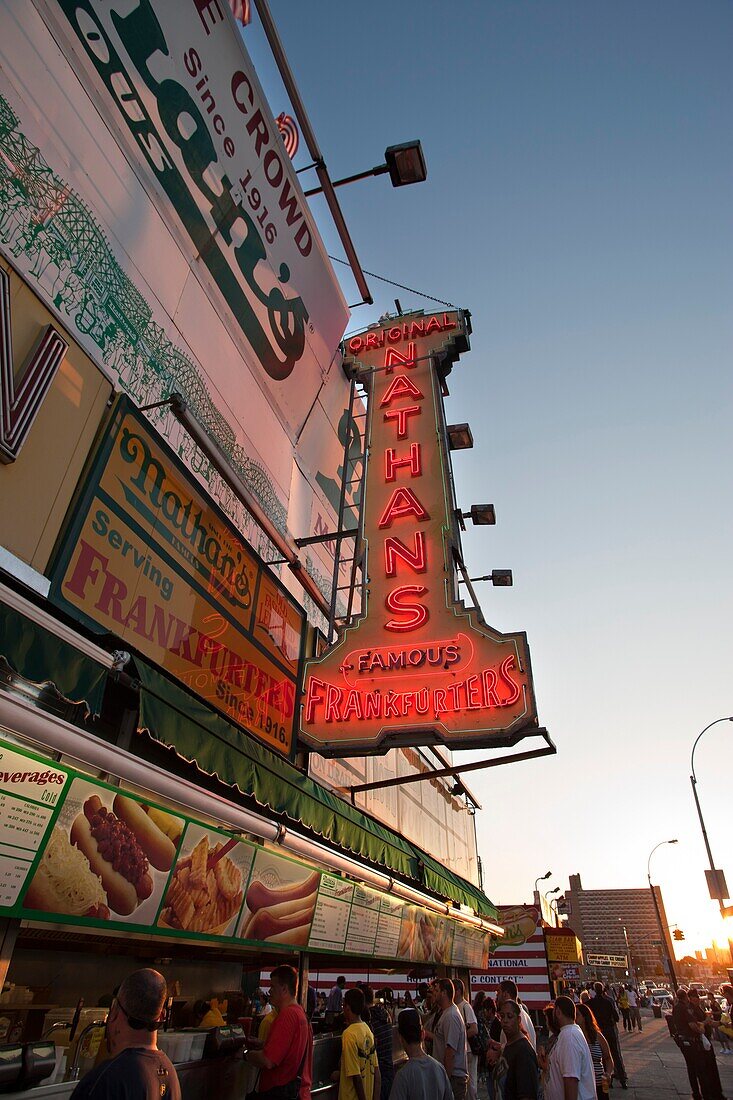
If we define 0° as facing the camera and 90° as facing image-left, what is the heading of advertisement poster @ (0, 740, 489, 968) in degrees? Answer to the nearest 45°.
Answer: approximately 315°

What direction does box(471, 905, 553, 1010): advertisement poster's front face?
toward the camera

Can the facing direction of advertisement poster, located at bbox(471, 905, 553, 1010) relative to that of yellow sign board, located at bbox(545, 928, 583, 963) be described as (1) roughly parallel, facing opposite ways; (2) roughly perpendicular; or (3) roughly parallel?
roughly parallel

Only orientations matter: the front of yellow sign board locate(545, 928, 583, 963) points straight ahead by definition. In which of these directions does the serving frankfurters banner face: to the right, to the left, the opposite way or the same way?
to the left

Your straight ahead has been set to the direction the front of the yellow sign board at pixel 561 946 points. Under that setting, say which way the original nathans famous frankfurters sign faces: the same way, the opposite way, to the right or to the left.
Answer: the same way

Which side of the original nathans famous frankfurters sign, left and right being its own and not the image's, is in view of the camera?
front

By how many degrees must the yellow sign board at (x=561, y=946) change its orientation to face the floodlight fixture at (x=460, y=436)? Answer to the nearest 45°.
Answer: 0° — it already faces it

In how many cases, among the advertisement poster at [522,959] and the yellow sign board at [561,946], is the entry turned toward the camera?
2

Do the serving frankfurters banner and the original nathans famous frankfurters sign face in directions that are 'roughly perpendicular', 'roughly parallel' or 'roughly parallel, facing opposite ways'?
roughly perpendicular

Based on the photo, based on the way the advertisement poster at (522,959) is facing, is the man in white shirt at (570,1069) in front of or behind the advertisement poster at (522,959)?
in front

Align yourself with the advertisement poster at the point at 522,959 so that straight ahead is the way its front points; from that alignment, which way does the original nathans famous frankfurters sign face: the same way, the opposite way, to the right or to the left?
the same way

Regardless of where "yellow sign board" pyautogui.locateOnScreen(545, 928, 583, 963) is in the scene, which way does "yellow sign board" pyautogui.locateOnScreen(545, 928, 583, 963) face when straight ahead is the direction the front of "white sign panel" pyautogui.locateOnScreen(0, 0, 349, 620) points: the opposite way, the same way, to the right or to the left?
to the right

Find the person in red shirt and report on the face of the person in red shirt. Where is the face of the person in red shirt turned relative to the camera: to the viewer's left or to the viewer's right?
to the viewer's left

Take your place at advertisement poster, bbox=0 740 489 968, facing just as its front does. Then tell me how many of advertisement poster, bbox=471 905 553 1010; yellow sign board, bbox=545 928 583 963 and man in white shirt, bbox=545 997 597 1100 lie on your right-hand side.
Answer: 0

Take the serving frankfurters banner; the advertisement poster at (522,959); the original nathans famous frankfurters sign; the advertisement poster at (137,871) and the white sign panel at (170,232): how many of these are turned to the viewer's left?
0
